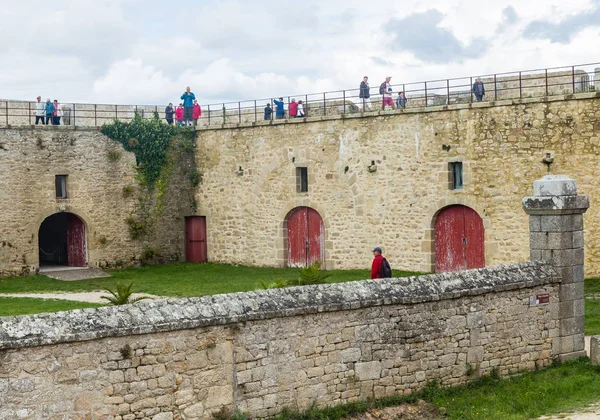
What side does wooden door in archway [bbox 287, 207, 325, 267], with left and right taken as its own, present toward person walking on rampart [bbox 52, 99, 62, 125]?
right

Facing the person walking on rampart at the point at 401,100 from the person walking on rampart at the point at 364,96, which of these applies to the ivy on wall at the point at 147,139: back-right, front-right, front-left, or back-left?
back-right

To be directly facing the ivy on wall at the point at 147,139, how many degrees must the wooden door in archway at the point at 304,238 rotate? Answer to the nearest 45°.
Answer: approximately 90° to its right

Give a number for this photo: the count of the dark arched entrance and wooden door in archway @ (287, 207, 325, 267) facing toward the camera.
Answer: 2

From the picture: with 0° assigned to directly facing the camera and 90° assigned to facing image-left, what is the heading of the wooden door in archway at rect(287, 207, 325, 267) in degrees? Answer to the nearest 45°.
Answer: approximately 0°

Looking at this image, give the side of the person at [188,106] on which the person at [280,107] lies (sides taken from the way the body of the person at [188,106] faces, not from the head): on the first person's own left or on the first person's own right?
on the first person's own left
